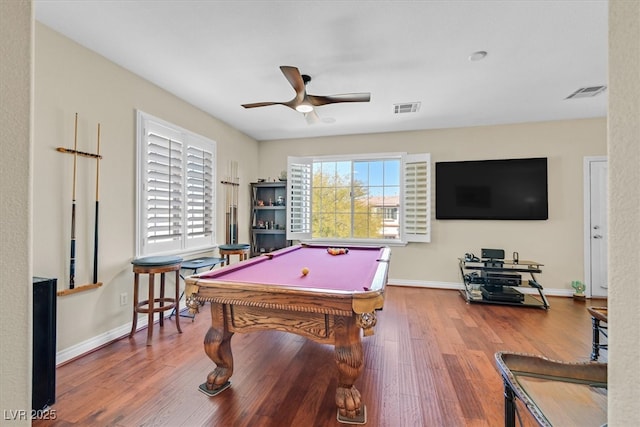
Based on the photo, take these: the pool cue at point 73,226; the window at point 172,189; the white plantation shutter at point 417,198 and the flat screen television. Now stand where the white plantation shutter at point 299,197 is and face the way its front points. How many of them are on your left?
2

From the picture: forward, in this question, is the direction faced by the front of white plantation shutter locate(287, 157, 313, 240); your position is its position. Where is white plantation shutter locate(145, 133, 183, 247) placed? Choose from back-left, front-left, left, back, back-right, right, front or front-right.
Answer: front-right

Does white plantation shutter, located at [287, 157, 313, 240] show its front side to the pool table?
yes

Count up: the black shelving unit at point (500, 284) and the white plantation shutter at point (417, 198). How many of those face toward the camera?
2

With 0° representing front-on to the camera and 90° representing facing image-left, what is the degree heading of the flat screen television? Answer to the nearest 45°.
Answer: approximately 0°

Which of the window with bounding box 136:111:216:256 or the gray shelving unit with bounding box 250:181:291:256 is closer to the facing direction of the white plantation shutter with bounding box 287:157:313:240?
the window

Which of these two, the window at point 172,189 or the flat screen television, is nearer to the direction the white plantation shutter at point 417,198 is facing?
the window

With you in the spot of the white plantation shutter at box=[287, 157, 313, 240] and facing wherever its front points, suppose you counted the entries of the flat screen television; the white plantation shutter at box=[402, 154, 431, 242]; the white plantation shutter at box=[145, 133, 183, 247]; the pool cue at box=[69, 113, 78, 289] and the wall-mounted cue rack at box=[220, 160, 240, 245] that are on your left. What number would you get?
2

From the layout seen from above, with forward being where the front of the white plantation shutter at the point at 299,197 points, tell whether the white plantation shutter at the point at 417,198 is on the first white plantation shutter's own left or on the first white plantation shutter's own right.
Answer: on the first white plantation shutter's own left

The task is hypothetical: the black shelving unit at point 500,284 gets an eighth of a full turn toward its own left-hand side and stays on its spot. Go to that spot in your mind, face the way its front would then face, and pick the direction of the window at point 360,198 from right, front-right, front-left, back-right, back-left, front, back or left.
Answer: back-right

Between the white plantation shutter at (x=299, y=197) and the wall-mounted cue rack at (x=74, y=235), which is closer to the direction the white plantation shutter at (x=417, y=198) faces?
the wall-mounted cue rack

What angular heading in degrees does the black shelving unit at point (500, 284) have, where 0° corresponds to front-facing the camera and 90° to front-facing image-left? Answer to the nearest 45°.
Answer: approximately 0°
